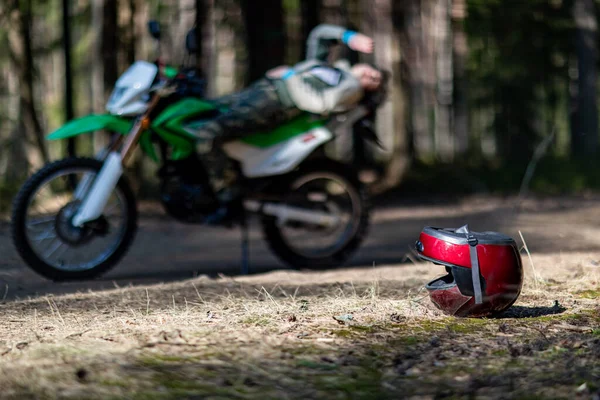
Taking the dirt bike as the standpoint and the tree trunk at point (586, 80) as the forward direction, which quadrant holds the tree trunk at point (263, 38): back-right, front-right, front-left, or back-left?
front-left

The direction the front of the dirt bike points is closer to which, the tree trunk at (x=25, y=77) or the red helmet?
the tree trunk

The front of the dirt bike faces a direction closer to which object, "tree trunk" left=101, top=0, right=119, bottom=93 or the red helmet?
the tree trunk

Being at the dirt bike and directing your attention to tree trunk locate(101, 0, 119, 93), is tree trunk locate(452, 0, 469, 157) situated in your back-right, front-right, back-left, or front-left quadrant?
front-right

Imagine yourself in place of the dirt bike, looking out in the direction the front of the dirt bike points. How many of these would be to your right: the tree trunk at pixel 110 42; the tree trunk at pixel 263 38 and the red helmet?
2

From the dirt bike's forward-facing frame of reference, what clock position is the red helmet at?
The red helmet is roughly at 8 o'clock from the dirt bike.

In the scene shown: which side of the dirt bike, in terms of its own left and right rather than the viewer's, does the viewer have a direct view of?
left

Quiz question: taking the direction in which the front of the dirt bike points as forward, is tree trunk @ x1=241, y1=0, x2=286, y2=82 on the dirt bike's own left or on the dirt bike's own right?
on the dirt bike's own right

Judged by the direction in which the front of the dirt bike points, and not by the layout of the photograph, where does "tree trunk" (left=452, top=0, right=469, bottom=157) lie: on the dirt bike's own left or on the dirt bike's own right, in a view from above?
on the dirt bike's own right

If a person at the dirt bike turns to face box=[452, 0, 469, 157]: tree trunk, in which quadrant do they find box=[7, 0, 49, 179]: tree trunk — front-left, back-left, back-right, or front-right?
front-left

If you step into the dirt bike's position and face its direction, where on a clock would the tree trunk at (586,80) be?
The tree trunk is roughly at 4 o'clock from the dirt bike.
